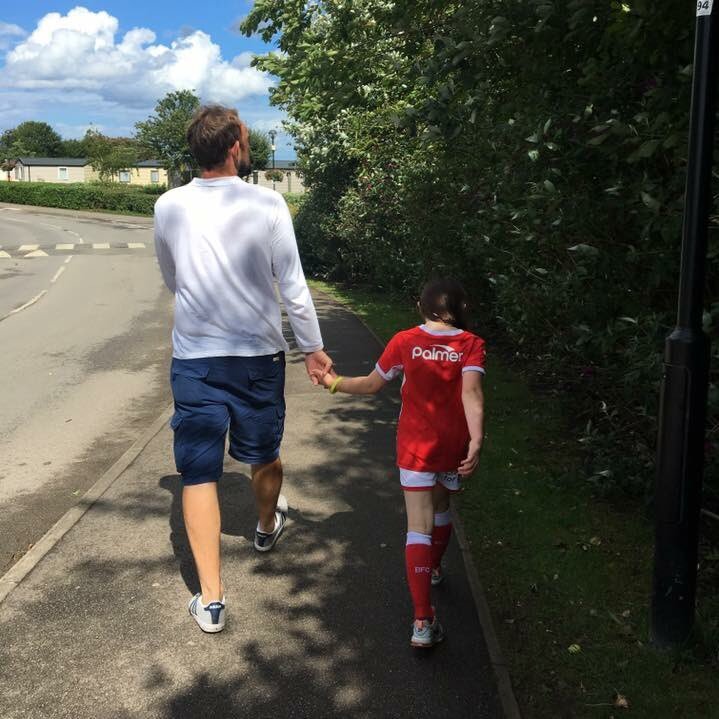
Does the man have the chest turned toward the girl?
no

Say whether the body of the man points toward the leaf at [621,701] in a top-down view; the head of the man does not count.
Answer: no

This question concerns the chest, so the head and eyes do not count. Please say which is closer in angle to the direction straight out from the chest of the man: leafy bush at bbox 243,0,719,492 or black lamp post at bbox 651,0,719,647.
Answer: the leafy bush

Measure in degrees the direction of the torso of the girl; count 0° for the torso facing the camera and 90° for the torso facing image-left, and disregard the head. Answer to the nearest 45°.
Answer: approximately 180°

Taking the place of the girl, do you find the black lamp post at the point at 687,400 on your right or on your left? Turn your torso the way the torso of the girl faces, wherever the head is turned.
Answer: on your right

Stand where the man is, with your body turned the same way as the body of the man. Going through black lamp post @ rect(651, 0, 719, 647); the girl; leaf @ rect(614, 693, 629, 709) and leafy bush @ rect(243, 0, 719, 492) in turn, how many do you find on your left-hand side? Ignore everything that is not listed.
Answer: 0

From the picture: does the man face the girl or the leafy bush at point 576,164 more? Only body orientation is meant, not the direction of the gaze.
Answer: the leafy bush

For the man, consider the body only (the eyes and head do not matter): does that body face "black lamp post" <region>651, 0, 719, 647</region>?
no

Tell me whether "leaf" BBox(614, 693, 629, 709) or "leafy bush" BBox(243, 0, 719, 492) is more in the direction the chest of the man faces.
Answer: the leafy bush

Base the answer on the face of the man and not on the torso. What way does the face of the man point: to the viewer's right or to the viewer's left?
to the viewer's right

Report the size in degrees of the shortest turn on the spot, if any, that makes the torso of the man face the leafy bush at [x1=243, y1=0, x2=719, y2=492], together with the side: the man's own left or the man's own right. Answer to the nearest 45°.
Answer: approximately 45° to the man's own right

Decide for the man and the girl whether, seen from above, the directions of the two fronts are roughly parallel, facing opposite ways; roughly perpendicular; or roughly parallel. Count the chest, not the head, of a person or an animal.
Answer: roughly parallel

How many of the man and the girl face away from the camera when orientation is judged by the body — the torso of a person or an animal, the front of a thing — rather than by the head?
2

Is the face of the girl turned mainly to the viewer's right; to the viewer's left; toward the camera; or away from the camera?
away from the camera

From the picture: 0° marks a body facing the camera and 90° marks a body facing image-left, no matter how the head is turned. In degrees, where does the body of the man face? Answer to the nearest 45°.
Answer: approximately 180°
